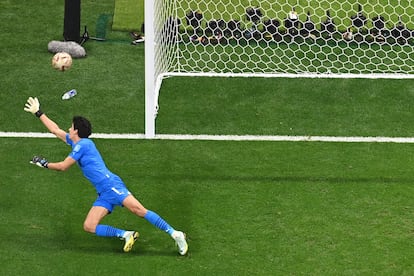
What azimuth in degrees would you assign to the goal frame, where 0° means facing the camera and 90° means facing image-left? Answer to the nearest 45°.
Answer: approximately 0°

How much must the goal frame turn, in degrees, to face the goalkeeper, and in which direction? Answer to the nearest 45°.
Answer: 0° — it already faces them

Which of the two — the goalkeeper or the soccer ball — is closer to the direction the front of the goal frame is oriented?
the goalkeeper

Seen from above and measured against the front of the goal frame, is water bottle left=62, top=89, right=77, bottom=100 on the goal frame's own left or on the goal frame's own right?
on the goal frame's own right

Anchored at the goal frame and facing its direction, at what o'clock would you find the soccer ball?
The soccer ball is roughly at 2 o'clock from the goal frame.
